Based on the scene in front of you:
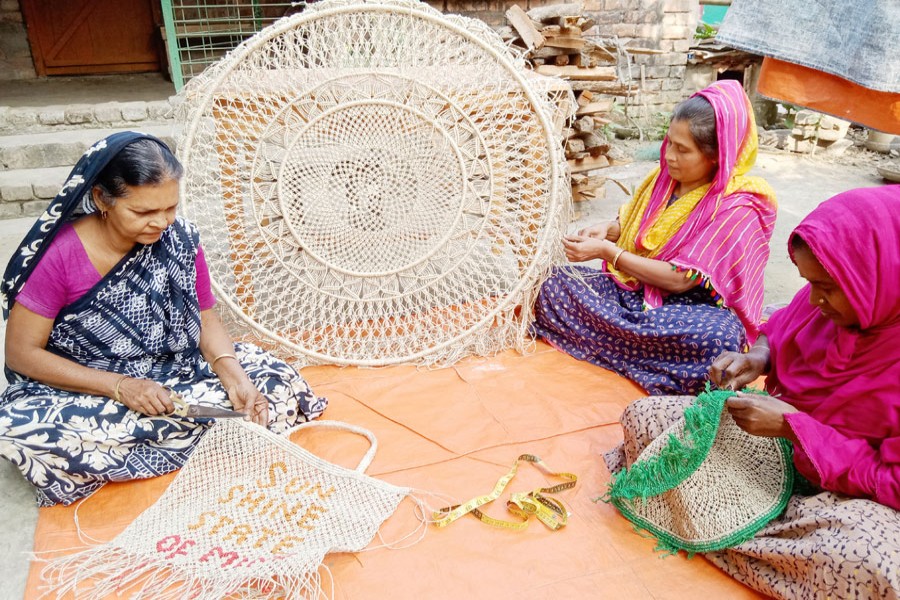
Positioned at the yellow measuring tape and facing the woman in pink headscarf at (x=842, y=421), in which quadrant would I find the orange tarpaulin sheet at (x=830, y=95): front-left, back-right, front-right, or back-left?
front-left

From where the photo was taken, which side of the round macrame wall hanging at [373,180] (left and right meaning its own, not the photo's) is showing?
front

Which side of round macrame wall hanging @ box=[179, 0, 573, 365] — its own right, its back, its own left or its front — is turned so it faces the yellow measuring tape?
front

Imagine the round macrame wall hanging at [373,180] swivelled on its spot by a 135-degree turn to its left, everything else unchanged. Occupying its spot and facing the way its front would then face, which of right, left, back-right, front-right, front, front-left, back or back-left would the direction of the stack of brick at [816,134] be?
front

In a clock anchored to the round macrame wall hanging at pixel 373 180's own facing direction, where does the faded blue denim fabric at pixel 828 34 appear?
The faded blue denim fabric is roughly at 10 o'clock from the round macrame wall hanging.

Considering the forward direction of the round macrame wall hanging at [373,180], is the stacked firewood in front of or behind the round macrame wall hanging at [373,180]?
behind

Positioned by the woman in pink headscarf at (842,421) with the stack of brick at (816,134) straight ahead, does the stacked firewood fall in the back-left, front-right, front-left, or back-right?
front-left

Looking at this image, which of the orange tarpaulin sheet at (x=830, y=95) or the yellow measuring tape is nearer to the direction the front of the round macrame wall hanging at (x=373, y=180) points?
the yellow measuring tape

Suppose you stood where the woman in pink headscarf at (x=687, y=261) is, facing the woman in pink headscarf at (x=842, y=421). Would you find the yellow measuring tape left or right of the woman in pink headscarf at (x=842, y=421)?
right

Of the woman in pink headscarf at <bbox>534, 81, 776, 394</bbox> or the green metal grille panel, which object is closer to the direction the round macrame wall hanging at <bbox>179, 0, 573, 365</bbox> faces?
the woman in pink headscarf

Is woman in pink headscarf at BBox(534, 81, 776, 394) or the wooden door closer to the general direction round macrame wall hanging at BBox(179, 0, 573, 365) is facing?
the woman in pink headscarf

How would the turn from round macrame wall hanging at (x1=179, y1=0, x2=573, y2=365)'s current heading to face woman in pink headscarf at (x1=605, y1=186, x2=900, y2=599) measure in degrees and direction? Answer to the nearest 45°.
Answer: approximately 45° to its left

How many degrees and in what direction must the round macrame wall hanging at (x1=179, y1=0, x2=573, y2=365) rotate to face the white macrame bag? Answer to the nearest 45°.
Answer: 0° — it already faces it
